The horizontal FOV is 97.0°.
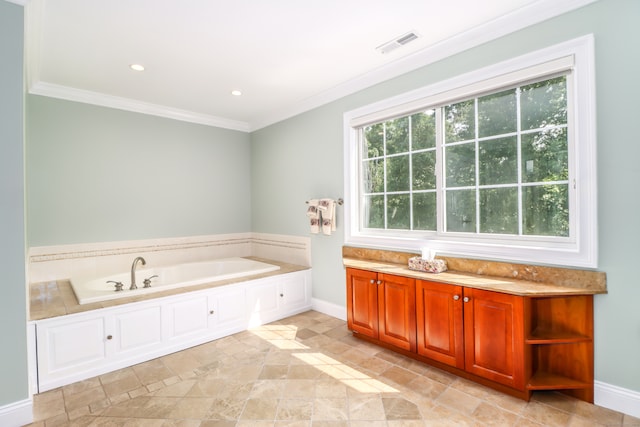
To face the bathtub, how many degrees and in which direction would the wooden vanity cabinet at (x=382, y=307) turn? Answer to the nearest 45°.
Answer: approximately 45° to its right

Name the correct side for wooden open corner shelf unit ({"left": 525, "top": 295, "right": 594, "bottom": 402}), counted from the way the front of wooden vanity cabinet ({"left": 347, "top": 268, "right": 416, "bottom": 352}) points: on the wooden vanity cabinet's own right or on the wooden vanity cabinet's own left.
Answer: on the wooden vanity cabinet's own left

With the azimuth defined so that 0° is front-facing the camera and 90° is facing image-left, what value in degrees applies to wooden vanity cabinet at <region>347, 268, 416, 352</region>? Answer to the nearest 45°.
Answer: approximately 45°

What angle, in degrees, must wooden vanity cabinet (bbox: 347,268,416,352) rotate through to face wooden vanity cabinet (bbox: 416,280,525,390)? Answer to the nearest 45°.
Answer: approximately 90° to its left

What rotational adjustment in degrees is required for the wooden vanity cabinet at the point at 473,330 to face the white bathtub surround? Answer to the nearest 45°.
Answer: approximately 45° to its right
